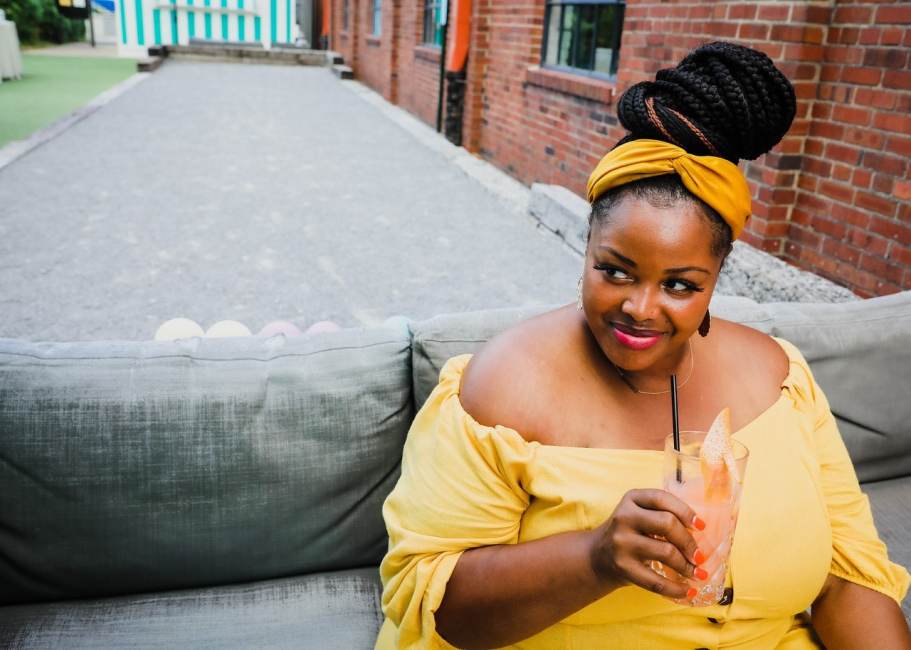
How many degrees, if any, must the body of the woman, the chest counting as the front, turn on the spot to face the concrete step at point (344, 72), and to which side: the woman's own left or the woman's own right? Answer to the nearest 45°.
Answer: approximately 135° to the woman's own right

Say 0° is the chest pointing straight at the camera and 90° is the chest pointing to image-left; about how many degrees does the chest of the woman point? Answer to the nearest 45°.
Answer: approximately 0°

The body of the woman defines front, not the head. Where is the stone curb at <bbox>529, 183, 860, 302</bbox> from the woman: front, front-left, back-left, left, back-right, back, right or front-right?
back

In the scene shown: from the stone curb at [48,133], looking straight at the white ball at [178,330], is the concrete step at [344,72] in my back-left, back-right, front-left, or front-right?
back-left

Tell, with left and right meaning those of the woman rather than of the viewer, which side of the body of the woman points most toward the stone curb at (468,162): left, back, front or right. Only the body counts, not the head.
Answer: back

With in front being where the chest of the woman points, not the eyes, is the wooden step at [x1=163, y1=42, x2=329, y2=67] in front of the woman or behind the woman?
behind

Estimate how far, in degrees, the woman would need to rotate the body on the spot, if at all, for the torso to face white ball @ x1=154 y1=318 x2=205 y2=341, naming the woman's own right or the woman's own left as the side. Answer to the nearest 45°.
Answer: approximately 135° to the woman's own right
